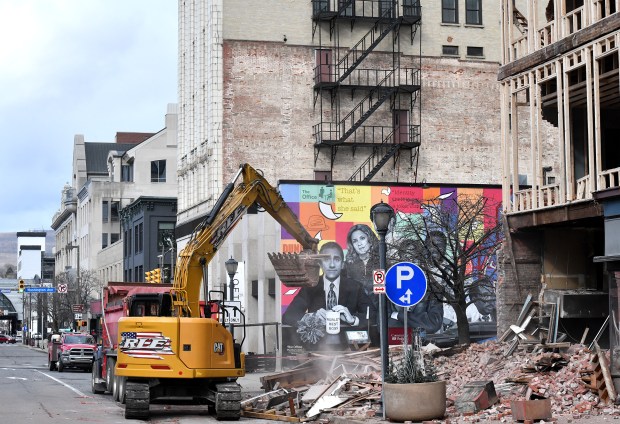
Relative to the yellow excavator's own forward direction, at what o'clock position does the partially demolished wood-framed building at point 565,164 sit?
The partially demolished wood-framed building is roughly at 1 o'clock from the yellow excavator.

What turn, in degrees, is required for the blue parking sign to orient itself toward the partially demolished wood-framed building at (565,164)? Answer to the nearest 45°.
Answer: approximately 135° to its left

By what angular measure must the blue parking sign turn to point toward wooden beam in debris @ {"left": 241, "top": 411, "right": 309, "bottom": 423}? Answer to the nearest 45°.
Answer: approximately 135° to its right

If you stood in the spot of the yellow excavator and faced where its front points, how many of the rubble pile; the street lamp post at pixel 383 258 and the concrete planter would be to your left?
0

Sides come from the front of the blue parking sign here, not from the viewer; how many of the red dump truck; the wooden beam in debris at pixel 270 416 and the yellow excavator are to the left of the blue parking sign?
0

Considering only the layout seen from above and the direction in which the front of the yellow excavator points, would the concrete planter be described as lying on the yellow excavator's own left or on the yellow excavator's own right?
on the yellow excavator's own right

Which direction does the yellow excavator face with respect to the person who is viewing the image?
facing away from the viewer and to the right of the viewer

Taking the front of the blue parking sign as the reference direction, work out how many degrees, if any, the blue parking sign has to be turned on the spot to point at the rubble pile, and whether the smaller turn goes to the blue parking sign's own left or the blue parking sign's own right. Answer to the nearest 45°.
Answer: approximately 135° to the blue parking sign's own left

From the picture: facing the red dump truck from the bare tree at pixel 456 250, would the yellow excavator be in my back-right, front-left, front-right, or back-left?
front-left

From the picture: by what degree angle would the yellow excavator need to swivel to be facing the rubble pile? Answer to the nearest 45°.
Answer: approximately 45° to its right

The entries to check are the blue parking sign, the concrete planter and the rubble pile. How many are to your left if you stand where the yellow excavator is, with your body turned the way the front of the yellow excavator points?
0

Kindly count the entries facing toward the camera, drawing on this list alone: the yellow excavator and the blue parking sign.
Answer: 1

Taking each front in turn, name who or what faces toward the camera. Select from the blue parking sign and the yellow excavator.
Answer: the blue parking sign

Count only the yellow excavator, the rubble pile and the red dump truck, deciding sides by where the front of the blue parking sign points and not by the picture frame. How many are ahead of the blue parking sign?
0

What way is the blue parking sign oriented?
toward the camera

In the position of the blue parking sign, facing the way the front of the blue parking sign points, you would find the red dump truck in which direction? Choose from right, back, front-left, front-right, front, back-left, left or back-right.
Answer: back-right
